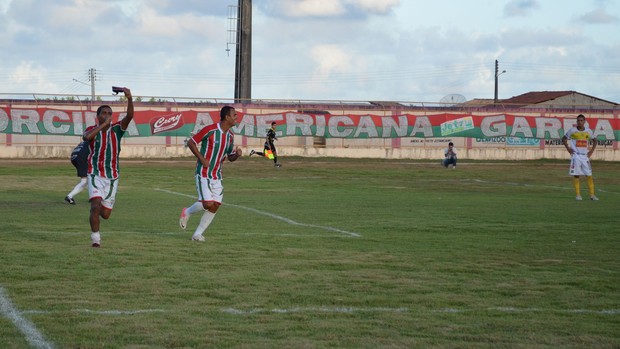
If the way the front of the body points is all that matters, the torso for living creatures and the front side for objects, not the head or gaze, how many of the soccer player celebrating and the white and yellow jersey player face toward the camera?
2

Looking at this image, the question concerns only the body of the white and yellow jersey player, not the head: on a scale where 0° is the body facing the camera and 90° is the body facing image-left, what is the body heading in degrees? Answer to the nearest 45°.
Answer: approximately 0°

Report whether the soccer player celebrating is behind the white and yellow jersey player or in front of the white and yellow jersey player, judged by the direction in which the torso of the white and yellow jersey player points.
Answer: in front

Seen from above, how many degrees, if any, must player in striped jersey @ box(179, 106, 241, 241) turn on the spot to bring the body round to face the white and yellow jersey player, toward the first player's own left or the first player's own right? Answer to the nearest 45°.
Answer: approximately 90° to the first player's own left

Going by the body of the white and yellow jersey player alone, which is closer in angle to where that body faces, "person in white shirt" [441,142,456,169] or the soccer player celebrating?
the soccer player celebrating

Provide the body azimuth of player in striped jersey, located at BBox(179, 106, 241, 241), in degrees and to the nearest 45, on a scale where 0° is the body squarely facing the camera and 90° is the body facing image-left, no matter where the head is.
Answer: approximately 315°

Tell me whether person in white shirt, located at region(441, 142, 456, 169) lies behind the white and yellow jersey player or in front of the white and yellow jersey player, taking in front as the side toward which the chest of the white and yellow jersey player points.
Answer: behind

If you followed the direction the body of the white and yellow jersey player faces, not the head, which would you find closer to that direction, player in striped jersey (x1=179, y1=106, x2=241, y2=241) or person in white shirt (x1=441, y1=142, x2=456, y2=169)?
the player in striped jersey
